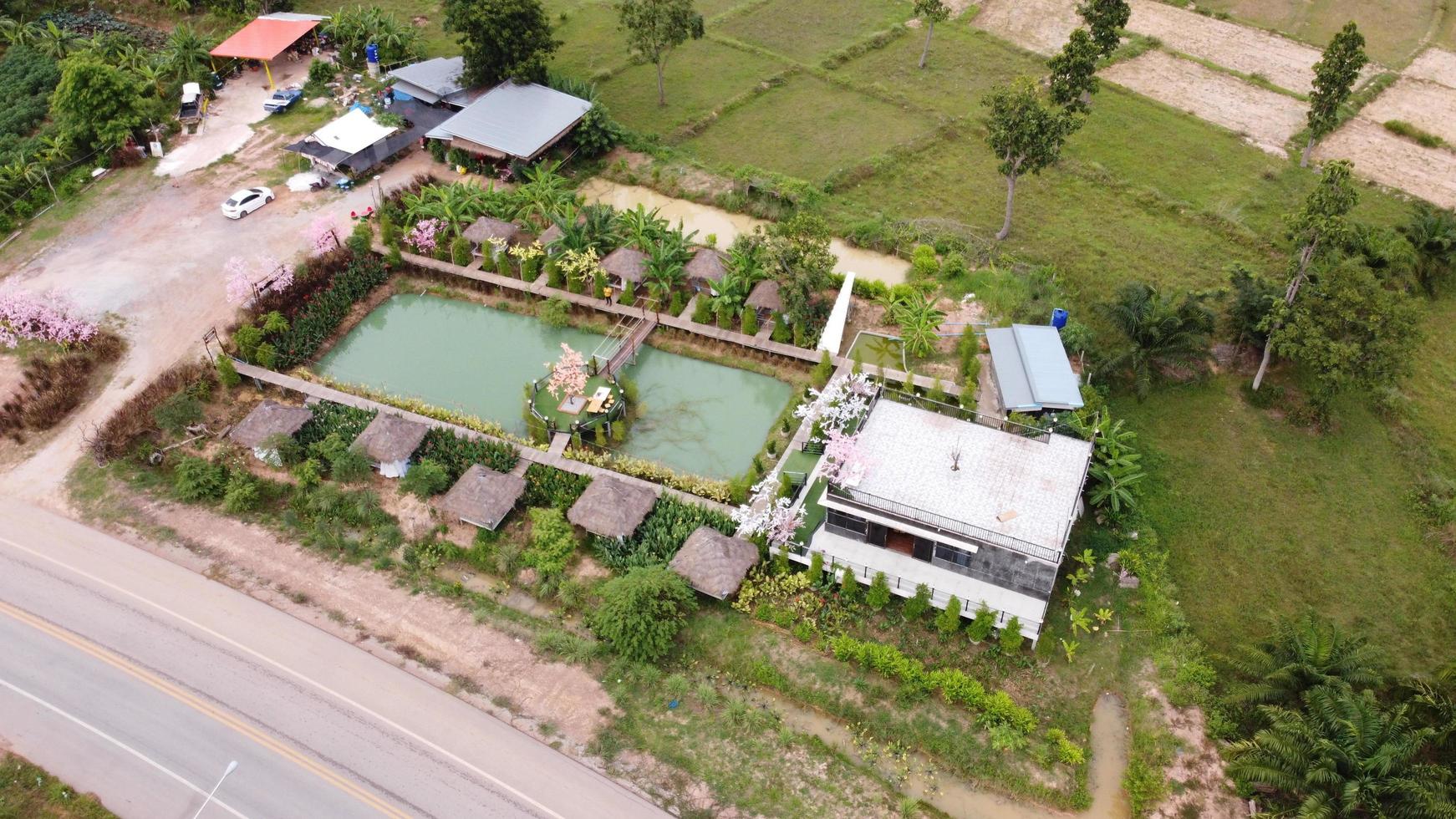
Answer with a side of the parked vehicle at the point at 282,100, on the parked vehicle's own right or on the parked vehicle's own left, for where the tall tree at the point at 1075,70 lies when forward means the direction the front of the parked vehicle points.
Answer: on the parked vehicle's own left
